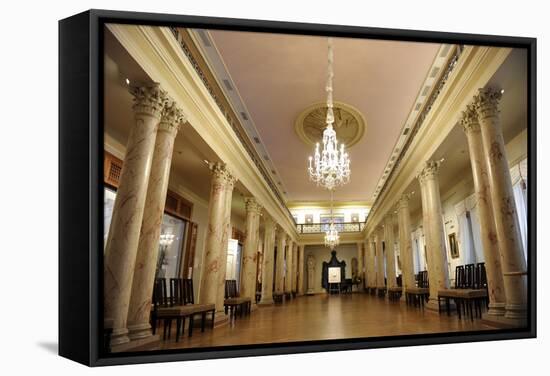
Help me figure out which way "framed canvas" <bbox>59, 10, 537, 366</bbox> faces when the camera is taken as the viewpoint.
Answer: facing the viewer and to the right of the viewer
